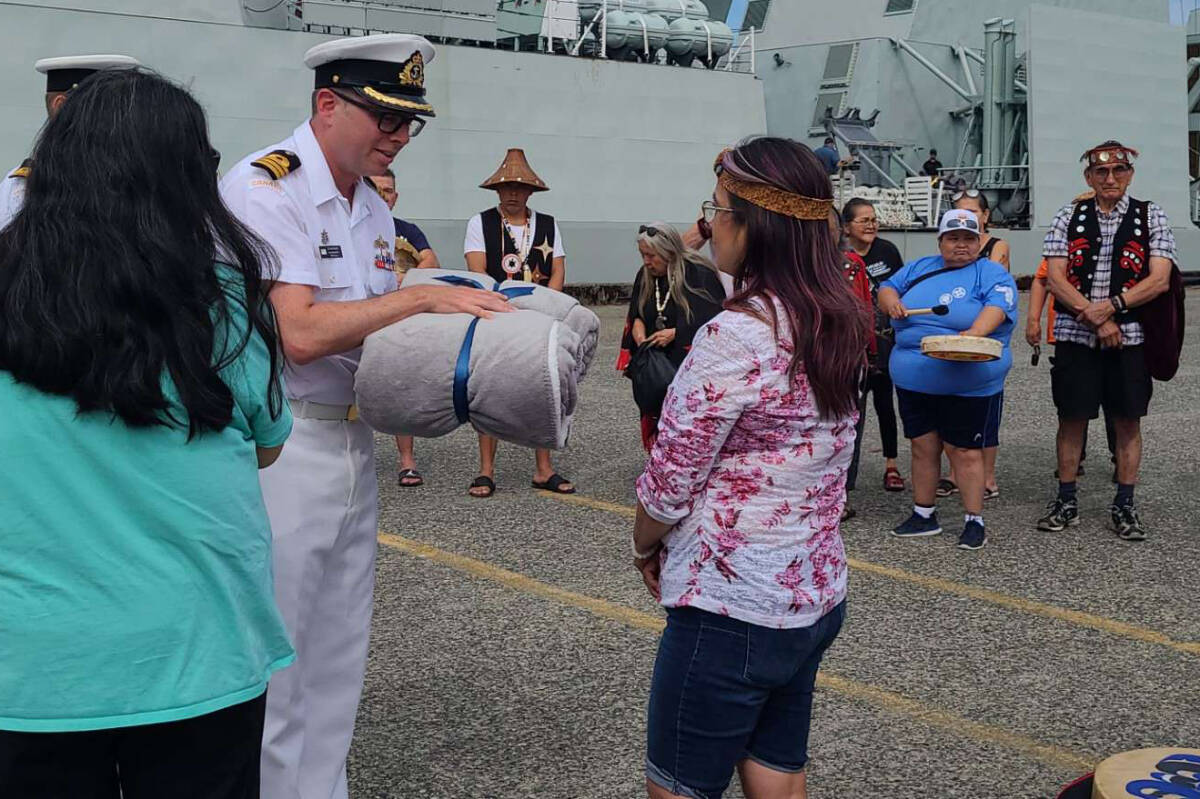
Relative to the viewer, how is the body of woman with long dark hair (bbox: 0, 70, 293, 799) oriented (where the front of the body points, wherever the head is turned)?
away from the camera

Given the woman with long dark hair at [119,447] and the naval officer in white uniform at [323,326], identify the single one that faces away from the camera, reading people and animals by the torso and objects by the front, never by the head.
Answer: the woman with long dark hair

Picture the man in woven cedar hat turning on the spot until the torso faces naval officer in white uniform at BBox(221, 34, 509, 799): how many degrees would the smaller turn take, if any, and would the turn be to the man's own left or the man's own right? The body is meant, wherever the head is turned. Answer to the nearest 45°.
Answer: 0° — they already face them

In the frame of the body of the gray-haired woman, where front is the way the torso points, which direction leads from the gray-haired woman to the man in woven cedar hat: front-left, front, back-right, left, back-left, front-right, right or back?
right

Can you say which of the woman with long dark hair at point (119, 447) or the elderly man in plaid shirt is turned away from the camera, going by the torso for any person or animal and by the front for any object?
the woman with long dark hair

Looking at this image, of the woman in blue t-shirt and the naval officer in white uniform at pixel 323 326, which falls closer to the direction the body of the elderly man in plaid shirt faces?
the naval officer in white uniform

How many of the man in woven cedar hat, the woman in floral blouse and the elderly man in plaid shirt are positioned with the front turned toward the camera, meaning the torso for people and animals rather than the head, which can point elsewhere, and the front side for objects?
2

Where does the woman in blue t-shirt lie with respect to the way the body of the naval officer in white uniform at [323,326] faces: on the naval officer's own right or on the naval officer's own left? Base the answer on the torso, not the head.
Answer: on the naval officer's own left

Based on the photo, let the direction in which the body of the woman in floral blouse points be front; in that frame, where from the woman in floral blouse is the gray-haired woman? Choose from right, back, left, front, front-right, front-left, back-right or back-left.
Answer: front-right

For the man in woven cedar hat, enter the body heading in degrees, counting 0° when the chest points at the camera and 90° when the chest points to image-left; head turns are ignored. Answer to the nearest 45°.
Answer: approximately 0°

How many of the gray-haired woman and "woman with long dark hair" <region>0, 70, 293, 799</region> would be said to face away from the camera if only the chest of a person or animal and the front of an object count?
1
